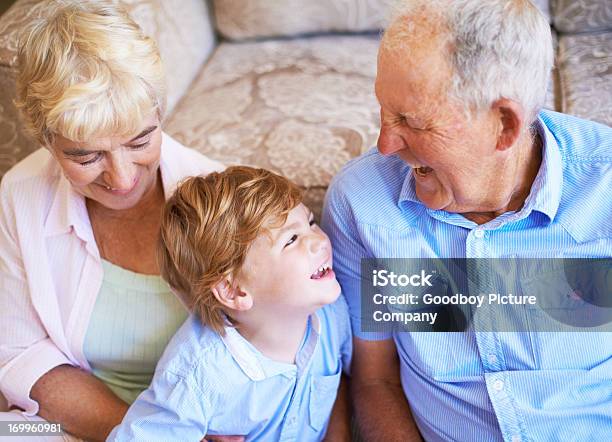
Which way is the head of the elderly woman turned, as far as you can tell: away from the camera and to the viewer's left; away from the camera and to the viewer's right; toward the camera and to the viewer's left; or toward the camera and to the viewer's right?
toward the camera and to the viewer's right

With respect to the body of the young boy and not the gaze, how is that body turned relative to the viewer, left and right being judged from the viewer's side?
facing the viewer and to the right of the viewer

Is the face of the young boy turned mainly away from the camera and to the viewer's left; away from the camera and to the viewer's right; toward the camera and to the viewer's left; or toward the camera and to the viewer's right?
toward the camera and to the viewer's right

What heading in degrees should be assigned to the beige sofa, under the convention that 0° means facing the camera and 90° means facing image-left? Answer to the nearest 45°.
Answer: approximately 0°

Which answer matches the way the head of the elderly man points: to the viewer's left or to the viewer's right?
to the viewer's left
